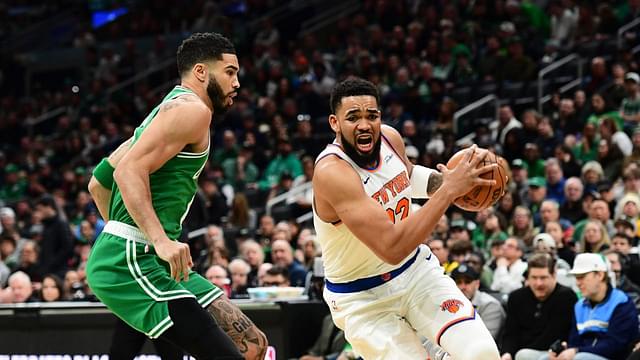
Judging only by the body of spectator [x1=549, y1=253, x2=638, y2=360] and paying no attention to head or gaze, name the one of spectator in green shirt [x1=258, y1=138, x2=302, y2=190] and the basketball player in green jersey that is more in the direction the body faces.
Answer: the basketball player in green jersey

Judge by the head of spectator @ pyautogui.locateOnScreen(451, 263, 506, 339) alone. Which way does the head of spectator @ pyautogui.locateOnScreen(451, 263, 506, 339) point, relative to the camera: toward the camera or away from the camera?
toward the camera

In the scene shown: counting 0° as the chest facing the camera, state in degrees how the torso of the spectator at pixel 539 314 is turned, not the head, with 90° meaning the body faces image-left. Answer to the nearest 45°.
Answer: approximately 0°

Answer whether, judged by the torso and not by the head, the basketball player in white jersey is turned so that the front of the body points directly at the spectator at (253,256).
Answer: no

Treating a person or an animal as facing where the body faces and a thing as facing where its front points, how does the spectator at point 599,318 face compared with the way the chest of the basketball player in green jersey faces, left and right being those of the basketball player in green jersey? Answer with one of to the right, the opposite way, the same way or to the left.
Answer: the opposite way

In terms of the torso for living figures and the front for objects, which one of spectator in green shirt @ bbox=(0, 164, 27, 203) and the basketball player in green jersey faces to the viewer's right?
the basketball player in green jersey

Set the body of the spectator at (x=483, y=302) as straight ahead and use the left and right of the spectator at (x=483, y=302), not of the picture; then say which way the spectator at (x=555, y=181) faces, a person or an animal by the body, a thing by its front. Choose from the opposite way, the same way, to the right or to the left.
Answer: the same way

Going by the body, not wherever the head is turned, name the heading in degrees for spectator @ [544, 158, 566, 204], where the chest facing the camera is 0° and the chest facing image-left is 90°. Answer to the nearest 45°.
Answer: approximately 45°

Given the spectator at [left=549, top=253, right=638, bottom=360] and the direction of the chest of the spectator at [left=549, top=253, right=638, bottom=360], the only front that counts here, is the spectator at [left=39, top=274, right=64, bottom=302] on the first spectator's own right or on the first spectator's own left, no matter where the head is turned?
on the first spectator's own right

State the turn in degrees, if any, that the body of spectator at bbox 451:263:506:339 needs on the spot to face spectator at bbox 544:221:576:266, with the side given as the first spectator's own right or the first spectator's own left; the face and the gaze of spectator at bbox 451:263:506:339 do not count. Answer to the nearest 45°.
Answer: approximately 180°

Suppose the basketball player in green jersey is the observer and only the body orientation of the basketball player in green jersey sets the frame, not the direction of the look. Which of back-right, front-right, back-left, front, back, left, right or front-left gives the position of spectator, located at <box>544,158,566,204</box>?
front-left

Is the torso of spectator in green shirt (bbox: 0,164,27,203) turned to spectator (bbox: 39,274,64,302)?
yes

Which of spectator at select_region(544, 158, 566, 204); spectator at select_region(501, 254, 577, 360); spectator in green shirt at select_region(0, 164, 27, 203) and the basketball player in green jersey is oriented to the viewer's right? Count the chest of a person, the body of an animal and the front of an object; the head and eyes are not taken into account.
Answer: the basketball player in green jersey

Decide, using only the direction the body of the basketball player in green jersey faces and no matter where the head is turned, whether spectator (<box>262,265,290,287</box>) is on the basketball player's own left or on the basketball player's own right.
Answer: on the basketball player's own left

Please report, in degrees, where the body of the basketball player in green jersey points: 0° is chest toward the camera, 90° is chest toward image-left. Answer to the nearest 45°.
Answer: approximately 270°

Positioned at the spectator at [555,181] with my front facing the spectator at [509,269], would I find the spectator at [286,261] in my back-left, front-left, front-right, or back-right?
front-right

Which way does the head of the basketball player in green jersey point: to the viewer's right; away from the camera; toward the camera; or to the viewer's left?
to the viewer's right

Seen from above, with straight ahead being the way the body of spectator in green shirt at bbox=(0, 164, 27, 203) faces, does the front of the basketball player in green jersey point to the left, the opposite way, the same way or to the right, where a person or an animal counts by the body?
to the left

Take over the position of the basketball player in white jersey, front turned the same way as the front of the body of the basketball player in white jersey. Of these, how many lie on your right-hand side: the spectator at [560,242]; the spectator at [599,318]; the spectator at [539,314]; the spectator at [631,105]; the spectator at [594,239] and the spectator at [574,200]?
0
